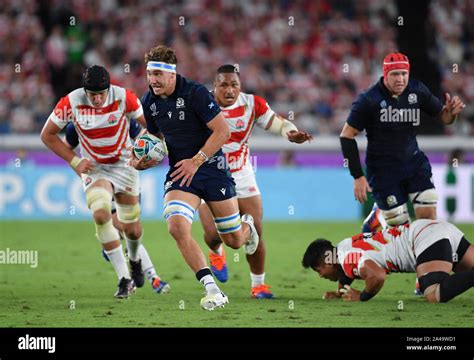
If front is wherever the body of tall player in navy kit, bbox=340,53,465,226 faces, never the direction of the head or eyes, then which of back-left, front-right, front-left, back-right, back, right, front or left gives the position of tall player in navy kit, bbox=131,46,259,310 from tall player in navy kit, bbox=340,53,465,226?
front-right

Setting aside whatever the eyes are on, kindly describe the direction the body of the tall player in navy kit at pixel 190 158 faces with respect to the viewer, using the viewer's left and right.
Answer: facing the viewer and to the left of the viewer

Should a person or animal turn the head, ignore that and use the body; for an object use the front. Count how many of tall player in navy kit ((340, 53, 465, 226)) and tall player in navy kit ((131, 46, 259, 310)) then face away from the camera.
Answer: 0

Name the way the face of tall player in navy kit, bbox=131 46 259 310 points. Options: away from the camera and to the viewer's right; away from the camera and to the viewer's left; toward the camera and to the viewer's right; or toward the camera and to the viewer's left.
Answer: toward the camera and to the viewer's left

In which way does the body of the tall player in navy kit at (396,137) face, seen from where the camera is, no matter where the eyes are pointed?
toward the camera

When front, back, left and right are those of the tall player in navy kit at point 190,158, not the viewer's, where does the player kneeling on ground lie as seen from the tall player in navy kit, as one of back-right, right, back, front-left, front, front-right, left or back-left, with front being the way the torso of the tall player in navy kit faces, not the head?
back-left
